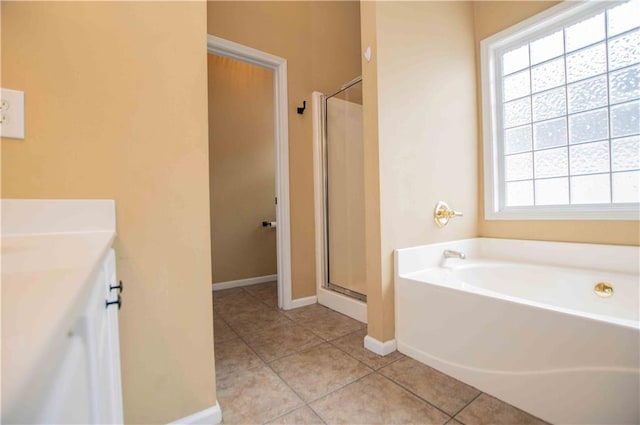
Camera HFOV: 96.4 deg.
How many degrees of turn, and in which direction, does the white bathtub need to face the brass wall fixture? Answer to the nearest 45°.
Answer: approximately 90° to its right

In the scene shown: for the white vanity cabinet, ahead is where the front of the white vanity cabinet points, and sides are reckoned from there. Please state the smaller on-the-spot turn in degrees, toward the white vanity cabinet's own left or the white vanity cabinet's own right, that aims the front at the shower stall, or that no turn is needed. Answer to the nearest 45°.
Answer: approximately 45° to the white vanity cabinet's own left

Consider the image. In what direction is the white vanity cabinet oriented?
to the viewer's right

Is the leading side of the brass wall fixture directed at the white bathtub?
yes

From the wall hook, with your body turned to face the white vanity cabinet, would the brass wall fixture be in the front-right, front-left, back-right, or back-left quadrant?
front-left

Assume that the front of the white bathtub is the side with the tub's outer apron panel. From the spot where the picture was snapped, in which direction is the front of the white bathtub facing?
facing the viewer and to the left of the viewer

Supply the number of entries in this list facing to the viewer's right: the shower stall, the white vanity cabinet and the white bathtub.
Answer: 1

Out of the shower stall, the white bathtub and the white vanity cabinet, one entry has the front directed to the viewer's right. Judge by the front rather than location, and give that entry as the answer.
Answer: the white vanity cabinet

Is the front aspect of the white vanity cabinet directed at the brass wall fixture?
yes

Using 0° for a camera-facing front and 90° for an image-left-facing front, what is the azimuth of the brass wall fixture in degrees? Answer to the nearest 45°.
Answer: approximately 315°
